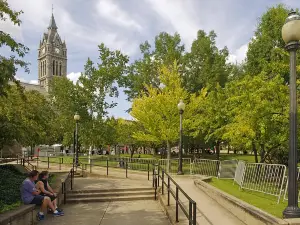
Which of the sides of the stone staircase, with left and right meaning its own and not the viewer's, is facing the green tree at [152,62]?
back

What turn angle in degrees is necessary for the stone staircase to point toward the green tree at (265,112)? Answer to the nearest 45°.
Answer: approximately 90° to its left

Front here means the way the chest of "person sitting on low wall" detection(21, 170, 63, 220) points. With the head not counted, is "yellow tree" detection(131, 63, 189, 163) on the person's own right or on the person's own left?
on the person's own left

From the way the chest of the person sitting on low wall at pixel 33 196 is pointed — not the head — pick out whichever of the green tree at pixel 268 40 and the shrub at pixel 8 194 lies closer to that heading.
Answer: the green tree

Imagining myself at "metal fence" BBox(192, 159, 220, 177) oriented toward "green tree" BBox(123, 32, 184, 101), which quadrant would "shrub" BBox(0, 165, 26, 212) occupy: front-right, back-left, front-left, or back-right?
back-left

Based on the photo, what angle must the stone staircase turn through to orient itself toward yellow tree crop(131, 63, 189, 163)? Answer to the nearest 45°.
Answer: approximately 180°

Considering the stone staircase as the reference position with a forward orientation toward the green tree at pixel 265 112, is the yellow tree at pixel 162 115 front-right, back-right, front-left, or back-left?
front-left

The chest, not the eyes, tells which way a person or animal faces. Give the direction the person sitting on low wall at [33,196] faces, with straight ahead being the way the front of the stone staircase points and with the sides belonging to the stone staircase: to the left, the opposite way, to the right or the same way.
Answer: to the left

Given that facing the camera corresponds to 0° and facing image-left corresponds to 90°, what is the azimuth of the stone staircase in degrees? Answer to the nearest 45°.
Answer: approximately 0°

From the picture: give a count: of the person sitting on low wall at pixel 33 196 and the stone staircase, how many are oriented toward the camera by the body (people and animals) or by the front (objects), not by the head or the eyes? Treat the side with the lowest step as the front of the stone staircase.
1

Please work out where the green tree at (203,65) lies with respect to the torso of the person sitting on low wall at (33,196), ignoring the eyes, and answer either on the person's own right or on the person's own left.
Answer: on the person's own left

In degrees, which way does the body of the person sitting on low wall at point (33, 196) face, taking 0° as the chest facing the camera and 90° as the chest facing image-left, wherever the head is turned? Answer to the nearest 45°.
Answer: approximately 270°
